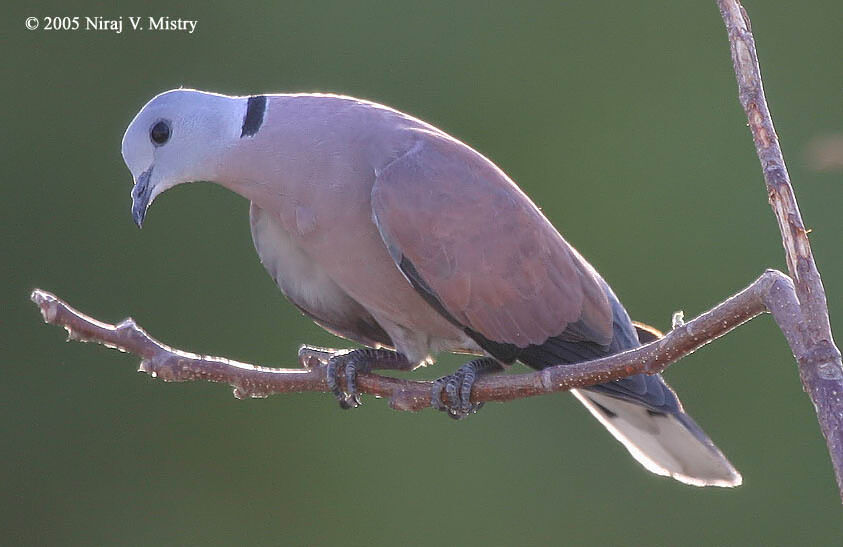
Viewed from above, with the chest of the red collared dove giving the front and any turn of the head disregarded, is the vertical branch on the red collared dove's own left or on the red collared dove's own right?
on the red collared dove's own left

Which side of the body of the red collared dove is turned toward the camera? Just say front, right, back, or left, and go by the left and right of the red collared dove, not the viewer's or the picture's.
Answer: left
